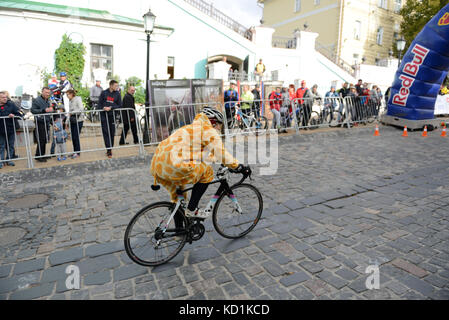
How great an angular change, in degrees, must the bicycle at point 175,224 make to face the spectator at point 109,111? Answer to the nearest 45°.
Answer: approximately 45° to its left

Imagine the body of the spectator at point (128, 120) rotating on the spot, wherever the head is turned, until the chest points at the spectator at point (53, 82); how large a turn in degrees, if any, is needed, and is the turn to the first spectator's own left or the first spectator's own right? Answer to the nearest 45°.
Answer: approximately 180°

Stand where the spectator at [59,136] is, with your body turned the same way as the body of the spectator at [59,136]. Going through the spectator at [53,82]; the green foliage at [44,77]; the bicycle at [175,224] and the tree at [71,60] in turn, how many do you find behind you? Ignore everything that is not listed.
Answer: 3

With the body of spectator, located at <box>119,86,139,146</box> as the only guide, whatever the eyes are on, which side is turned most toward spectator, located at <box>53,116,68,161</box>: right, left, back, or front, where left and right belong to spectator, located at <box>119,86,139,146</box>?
right

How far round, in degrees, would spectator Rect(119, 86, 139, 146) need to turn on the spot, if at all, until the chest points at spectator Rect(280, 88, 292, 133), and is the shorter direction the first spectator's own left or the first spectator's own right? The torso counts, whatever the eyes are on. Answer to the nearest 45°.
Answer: approximately 45° to the first spectator's own left

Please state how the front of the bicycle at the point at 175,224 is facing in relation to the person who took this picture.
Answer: facing away from the viewer and to the right of the viewer

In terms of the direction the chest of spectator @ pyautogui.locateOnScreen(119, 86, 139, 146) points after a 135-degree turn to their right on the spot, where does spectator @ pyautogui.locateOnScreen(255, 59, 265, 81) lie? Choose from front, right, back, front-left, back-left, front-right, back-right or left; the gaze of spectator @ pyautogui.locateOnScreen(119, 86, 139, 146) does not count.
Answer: back-right

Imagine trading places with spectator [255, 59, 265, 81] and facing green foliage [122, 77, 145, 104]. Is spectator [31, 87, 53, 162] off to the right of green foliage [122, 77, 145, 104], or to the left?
left

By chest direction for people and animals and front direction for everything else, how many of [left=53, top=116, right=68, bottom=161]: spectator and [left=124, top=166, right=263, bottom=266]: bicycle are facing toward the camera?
1
